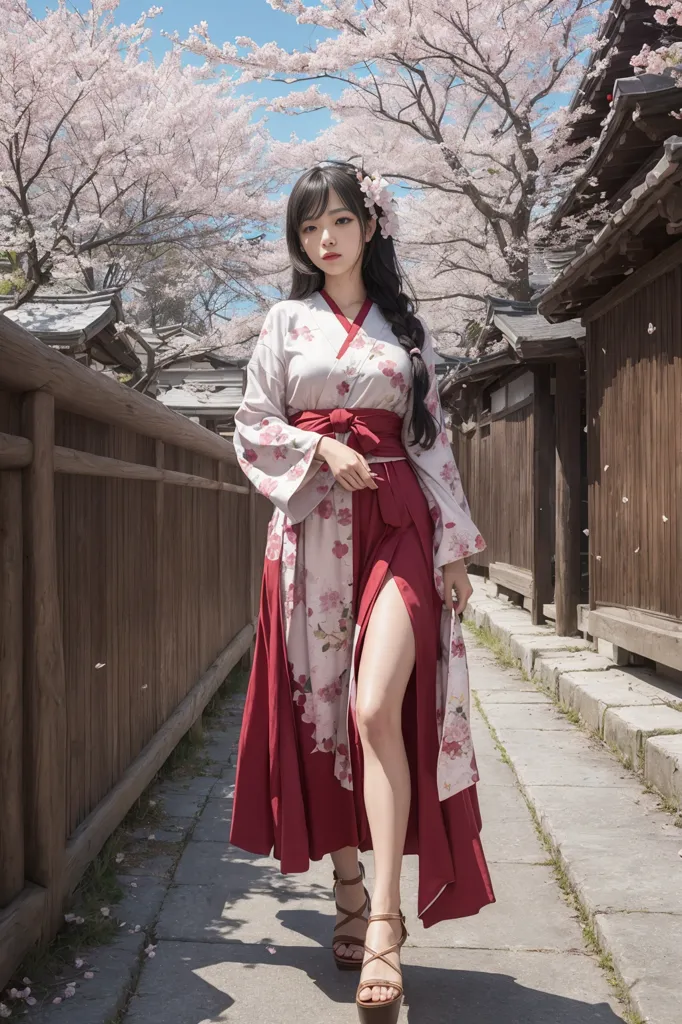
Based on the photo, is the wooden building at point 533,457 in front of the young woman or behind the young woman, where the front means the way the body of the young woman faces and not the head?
behind

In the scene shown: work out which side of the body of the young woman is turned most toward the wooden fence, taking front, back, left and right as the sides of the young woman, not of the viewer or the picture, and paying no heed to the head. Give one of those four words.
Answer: right

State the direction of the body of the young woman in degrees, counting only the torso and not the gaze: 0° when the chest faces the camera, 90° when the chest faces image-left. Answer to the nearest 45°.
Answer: approximately 0°

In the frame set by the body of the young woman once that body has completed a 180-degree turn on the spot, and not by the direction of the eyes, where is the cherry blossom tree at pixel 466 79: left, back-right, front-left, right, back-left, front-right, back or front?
front

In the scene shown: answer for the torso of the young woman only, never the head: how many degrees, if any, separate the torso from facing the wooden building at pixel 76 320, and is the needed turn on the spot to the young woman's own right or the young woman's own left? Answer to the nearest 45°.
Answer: approximately 180°

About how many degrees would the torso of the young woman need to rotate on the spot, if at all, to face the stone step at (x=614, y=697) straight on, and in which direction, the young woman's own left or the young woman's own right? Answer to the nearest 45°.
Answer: approximately 135° to the young woman's own left
